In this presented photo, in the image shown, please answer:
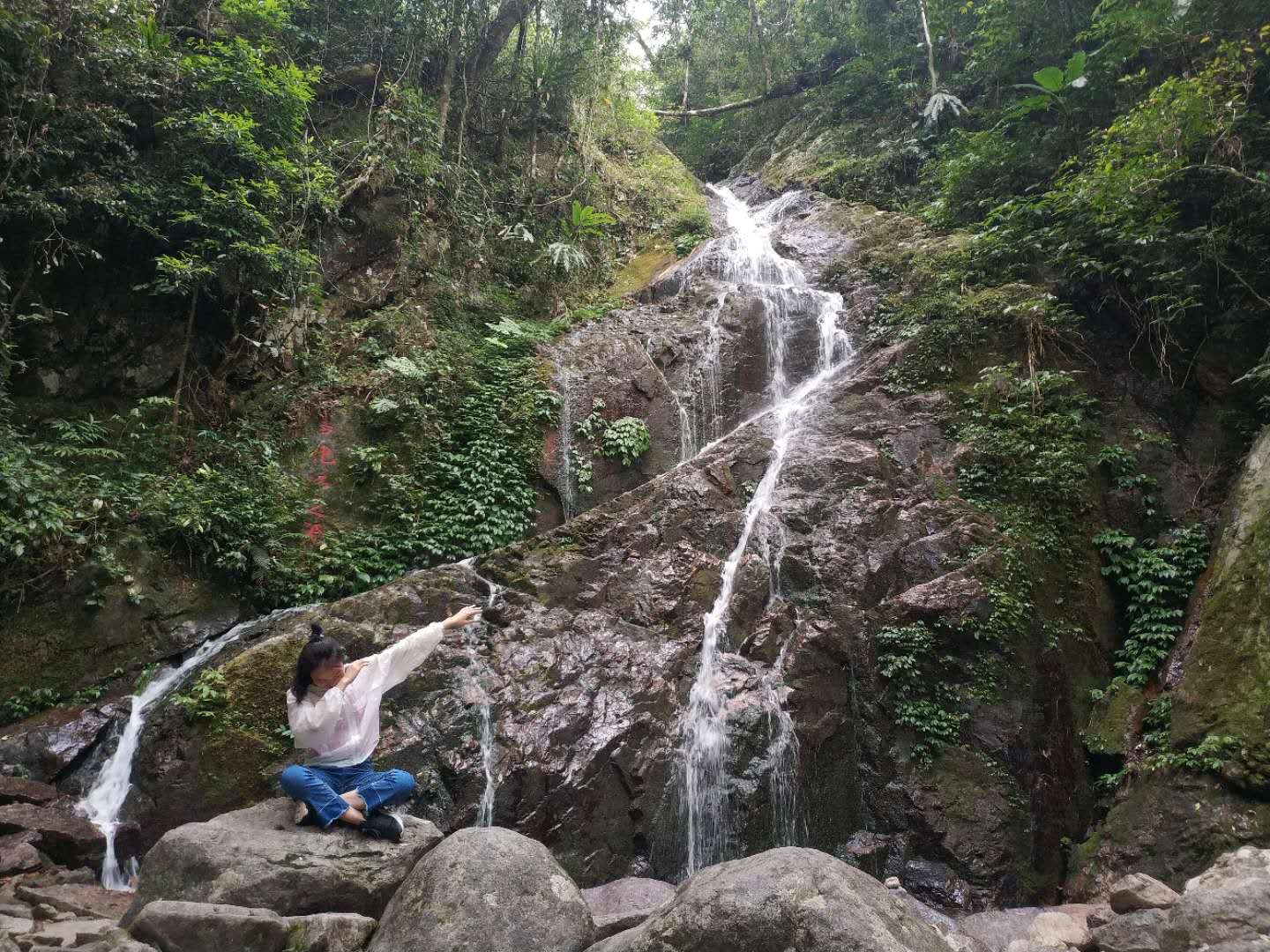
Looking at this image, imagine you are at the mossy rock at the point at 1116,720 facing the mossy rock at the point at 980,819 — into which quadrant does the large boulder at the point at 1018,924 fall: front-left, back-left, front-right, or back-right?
front-left

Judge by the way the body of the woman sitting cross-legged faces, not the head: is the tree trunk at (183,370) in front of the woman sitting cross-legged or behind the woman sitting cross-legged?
behind

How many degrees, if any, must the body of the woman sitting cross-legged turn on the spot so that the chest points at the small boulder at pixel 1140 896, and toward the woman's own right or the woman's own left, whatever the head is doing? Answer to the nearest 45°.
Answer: approximately 90° to the woman's own left

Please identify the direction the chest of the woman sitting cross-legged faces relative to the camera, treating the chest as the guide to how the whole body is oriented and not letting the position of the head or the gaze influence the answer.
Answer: toward the camera

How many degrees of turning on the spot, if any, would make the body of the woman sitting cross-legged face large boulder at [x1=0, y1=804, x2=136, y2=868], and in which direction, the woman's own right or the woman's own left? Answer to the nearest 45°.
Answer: approximately 135° to the woman's own right

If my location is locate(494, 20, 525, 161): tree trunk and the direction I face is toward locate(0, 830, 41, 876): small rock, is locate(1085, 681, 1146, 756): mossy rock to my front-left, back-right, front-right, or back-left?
front-left

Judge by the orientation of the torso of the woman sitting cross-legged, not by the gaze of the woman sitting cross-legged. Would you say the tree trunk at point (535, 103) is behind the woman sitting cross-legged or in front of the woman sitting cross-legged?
behind

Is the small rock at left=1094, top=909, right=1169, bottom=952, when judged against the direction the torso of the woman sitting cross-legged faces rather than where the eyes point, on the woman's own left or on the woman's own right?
on the woman's own left

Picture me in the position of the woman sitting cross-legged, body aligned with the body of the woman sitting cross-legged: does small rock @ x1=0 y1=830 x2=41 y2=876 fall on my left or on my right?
on my right

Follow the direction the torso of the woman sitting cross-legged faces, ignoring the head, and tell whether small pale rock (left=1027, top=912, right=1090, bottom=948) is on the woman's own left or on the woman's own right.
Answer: on the woman's own left

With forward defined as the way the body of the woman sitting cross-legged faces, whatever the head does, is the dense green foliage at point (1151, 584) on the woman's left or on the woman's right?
on the woman's left

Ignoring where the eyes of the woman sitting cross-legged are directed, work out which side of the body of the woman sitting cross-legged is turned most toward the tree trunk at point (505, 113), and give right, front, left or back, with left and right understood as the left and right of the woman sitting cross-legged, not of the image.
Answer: back
